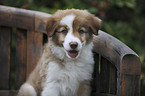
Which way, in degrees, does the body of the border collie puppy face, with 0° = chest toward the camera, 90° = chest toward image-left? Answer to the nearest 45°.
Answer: approximately 315°
